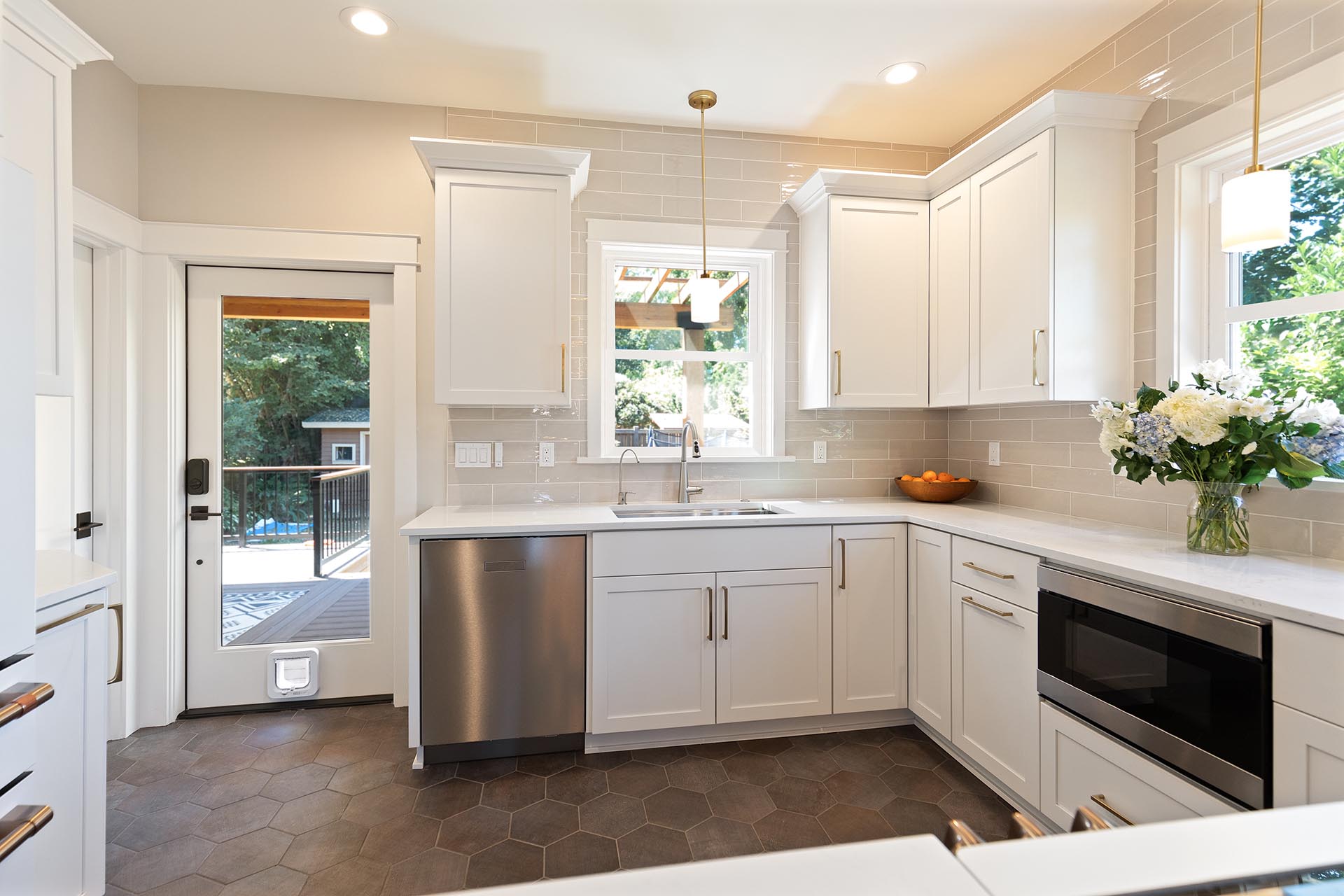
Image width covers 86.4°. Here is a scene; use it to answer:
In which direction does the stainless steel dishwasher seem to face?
toward the camera

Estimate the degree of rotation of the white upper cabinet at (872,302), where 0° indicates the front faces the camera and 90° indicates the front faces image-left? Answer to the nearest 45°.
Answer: approximately 0°

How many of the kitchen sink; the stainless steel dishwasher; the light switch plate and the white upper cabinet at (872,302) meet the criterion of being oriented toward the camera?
4

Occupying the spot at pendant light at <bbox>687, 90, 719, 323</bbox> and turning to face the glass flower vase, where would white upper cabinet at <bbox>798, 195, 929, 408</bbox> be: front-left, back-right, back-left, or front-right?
front-left

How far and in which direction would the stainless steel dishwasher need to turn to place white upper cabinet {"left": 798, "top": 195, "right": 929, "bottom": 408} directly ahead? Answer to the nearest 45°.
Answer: approximately 90° to its left

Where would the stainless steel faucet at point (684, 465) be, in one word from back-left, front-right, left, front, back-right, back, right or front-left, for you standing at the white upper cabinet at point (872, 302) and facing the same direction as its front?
right

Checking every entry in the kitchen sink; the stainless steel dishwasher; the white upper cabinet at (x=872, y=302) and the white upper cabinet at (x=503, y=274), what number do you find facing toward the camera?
4

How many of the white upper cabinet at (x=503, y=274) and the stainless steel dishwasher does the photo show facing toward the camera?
2

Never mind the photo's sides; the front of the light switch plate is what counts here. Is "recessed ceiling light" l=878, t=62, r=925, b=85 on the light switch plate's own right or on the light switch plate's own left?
on the light switch plate's own left

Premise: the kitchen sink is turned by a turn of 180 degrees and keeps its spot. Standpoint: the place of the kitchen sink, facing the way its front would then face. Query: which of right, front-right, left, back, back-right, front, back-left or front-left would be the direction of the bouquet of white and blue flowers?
back-right

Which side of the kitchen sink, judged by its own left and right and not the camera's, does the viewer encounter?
front
